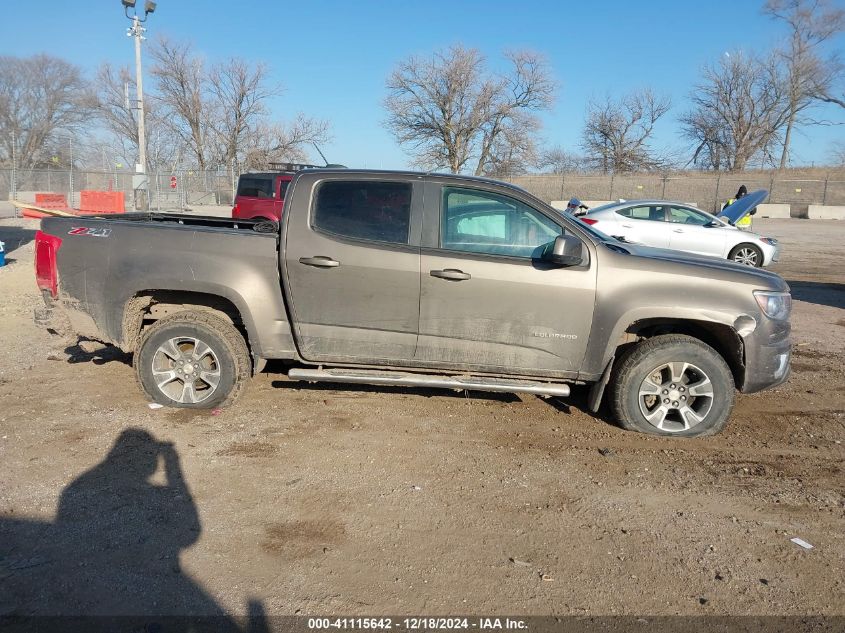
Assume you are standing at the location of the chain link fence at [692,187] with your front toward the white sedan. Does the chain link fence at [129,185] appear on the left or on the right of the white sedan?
right

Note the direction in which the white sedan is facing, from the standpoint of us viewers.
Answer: facing to the right of the viewer

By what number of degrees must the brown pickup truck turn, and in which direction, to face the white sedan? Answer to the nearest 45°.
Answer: approximately 45° to its left

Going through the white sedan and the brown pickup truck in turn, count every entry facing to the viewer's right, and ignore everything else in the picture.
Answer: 2

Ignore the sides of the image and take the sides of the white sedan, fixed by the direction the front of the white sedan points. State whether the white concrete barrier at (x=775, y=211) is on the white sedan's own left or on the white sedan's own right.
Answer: on the white sedan's own left

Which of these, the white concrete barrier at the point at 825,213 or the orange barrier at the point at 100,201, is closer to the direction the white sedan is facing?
the white concrete barrier

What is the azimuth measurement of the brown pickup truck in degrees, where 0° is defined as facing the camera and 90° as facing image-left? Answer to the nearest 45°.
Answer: approximately 270°
